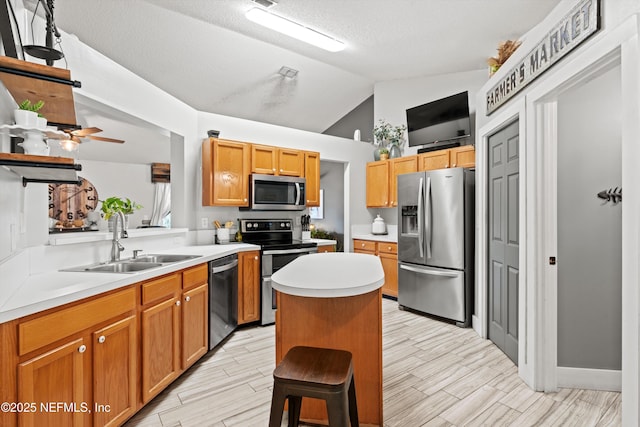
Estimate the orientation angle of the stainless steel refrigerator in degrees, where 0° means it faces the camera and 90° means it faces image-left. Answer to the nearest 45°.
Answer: approximately 45°

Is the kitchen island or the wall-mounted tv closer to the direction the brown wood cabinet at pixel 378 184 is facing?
the kitchen island

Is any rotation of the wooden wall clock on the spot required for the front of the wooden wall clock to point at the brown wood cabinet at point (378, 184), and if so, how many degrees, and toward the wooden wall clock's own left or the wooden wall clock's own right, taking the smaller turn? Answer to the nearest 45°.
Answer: approximately 45° to the wooden wall clock's own left

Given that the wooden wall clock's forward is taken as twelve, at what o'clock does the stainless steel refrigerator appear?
The stainless steel refrigerator is roughly at 11 o'clock from the wooden wall clock.

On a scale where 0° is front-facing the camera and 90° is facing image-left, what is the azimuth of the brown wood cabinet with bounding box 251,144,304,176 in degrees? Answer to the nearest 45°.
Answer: approximately 315°

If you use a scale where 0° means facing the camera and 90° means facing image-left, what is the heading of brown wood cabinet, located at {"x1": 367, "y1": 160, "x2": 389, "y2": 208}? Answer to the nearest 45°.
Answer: approximately 45°
